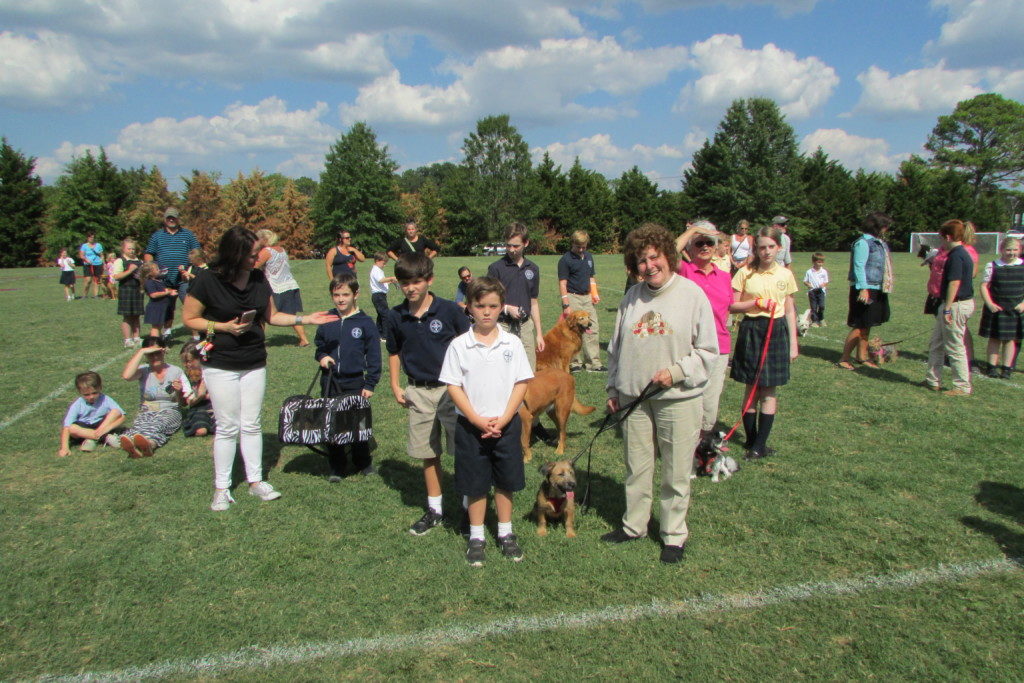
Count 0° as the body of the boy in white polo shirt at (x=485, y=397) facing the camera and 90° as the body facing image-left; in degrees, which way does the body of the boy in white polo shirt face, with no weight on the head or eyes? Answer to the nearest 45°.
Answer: approximately 0°

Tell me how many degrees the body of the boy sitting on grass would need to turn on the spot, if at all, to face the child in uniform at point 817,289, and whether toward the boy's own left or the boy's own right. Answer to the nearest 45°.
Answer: approximately 90° to the boy's own left

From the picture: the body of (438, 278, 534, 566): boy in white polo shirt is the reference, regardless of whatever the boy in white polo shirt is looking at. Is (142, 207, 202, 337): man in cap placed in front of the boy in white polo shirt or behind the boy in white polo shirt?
behind

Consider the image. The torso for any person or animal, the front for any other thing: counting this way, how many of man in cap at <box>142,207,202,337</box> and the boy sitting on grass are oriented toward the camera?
2

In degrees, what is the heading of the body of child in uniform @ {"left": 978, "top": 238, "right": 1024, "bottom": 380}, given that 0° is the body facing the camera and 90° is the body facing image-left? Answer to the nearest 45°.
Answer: approximately 0°

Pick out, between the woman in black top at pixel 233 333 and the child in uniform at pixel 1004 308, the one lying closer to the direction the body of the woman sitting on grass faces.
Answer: the woman in black top
